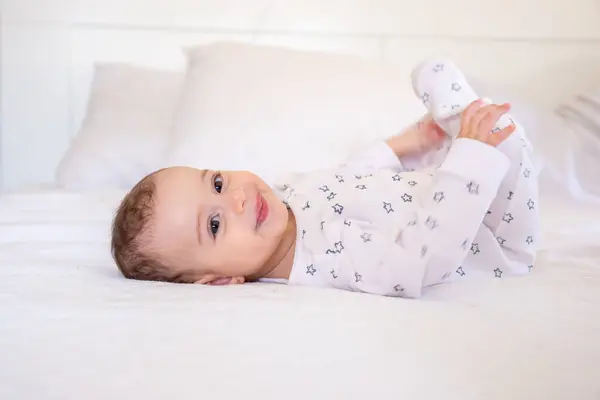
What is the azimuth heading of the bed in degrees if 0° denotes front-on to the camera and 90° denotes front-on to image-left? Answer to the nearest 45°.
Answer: approximately 0°
